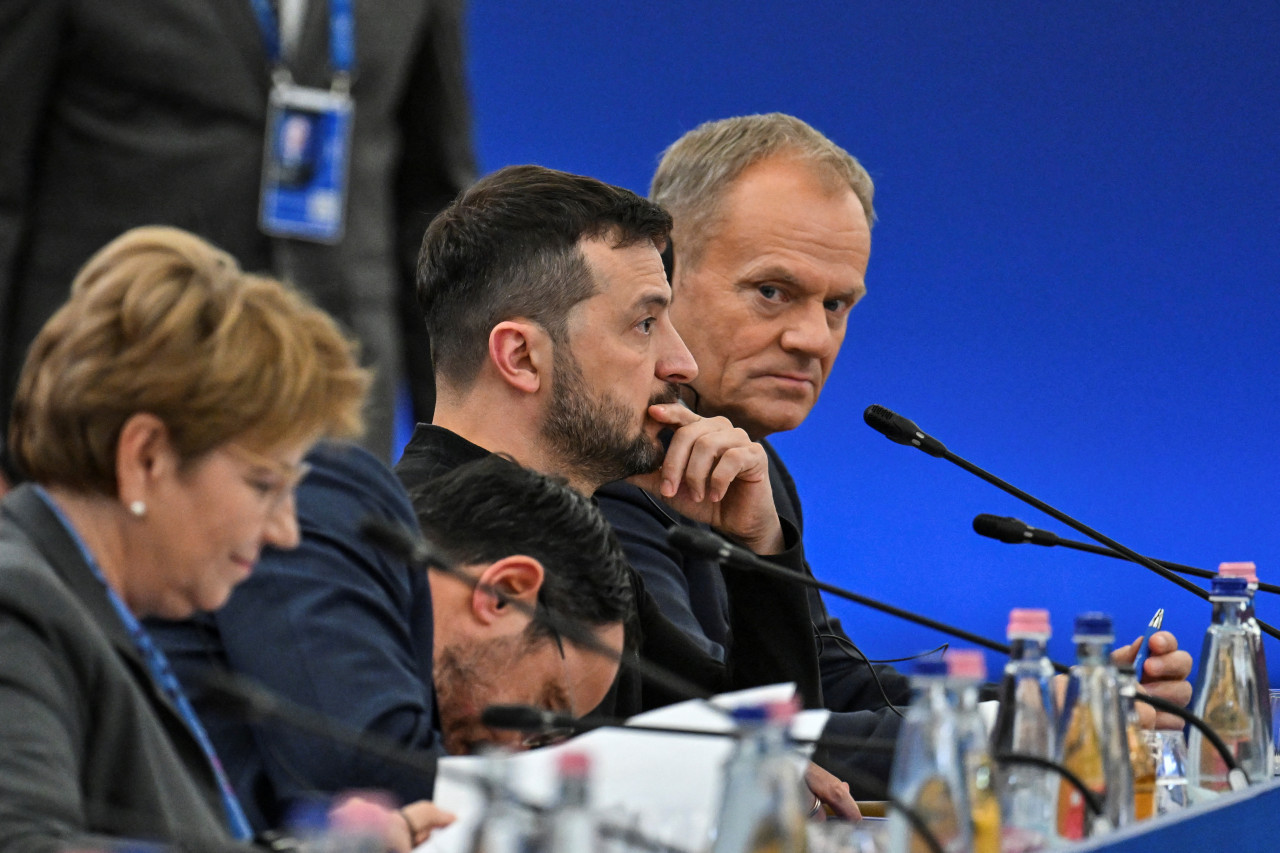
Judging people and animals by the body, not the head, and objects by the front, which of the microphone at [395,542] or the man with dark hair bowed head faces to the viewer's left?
the microphone

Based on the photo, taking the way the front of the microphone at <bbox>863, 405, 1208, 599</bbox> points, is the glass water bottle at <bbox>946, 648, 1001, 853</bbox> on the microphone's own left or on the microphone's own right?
on the microphone's own left

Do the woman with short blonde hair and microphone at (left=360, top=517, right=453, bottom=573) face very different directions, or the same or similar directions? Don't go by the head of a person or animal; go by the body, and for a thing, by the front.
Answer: very different directions

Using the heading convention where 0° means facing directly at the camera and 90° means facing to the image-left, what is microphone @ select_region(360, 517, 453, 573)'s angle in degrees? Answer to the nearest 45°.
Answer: approximately 90°

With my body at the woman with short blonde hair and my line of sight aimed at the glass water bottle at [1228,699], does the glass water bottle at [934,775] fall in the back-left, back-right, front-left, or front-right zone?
front-right

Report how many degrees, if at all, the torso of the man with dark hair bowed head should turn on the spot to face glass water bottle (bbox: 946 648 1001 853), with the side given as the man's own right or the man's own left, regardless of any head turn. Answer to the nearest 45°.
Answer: approximately 45° to the man's own right

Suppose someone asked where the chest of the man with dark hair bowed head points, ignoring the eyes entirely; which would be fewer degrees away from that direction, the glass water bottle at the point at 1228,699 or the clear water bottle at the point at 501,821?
the glass water bottle

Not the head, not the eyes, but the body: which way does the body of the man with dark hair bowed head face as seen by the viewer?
to the viewer's right

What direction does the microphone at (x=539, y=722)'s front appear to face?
to the viewer's left

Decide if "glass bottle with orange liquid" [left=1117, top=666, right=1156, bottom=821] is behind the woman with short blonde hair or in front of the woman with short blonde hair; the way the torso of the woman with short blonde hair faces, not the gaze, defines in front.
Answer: in front

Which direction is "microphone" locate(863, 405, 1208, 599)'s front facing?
to the viewer's left

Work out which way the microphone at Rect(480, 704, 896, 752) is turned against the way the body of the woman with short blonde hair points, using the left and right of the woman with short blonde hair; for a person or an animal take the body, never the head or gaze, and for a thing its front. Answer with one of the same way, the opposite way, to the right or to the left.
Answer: the opposite way

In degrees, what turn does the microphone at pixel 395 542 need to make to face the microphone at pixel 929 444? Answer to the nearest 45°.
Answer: approximately 135° to its right

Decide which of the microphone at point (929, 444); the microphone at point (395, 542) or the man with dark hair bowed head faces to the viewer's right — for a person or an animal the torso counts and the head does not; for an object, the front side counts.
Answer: the man with dark hair bowed head
